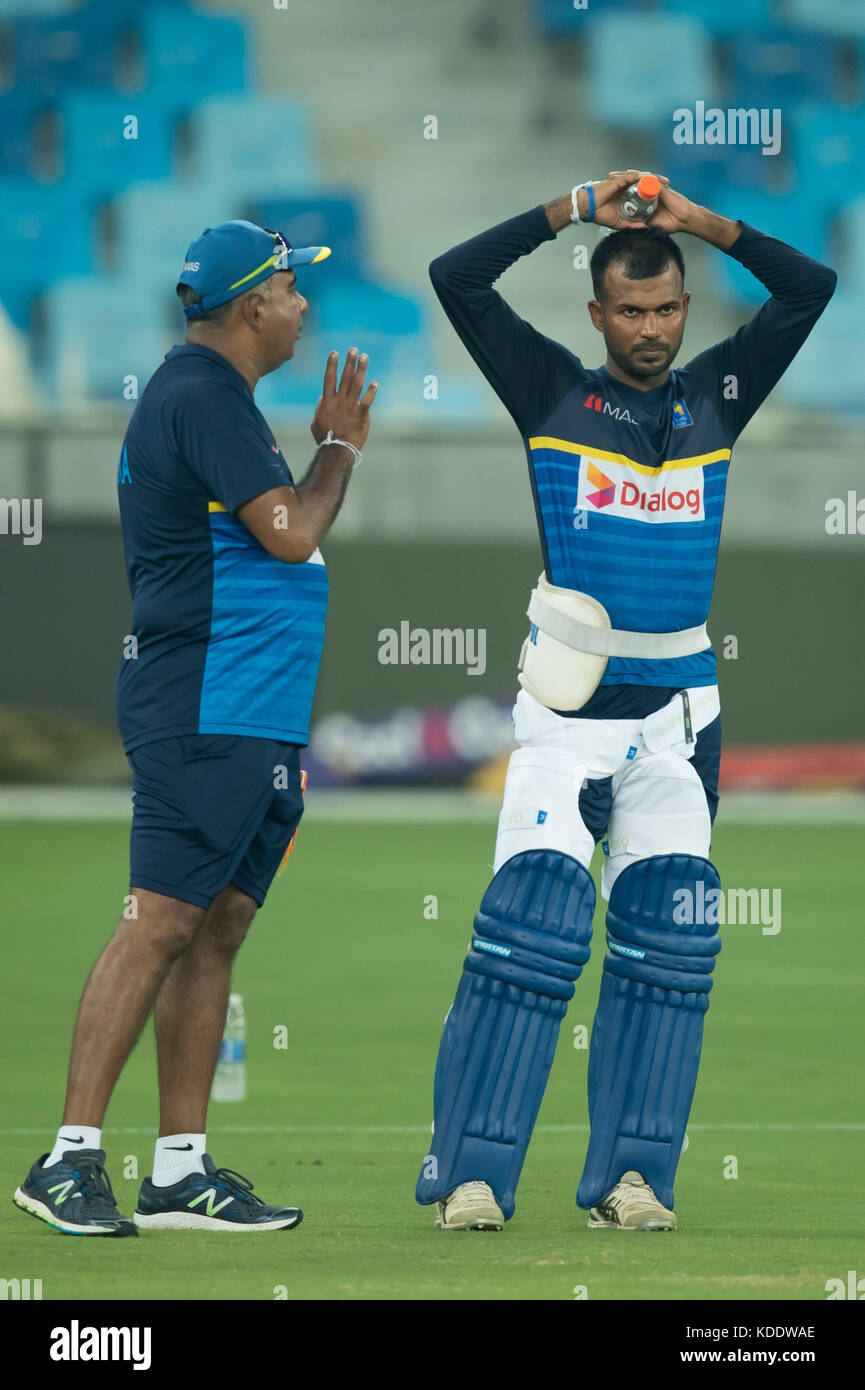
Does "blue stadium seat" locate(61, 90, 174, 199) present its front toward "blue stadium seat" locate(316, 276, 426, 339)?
no

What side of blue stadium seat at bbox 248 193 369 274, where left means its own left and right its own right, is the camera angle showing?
front

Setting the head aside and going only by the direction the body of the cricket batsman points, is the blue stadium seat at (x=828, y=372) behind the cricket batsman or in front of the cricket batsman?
behind

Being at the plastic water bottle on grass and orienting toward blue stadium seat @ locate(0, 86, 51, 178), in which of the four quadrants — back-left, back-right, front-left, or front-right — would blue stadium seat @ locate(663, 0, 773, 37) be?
front-right

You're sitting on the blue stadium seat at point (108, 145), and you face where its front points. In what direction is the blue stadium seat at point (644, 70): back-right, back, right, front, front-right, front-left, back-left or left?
left

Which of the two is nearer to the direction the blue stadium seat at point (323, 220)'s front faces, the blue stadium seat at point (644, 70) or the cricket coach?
the cricket coach

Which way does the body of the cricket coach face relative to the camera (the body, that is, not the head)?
to the viewer's right

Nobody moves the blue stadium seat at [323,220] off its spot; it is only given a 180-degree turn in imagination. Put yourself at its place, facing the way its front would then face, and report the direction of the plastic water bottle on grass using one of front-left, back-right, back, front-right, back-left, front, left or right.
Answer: back

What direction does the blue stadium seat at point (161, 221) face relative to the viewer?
toward the camera

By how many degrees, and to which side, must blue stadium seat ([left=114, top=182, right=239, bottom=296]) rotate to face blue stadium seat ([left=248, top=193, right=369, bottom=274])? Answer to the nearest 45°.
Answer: approximately 90° to its left

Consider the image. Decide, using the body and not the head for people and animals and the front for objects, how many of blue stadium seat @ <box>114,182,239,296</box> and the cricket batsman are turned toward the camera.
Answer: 2

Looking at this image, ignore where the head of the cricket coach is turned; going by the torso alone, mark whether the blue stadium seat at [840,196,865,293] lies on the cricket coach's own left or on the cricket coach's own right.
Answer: on the cricket coach's own left

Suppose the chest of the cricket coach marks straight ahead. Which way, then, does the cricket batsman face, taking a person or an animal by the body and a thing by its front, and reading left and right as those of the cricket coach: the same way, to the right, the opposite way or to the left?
to the right

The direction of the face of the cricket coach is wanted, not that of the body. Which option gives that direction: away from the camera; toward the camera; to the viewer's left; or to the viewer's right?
to the viewer's right

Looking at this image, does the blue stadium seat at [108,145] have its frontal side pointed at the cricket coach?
yes

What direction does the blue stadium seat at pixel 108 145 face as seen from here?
toward the camera

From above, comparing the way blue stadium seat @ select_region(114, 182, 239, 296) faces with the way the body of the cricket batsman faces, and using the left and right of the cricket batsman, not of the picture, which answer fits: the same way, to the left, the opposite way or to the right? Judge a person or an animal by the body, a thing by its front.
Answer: the same way

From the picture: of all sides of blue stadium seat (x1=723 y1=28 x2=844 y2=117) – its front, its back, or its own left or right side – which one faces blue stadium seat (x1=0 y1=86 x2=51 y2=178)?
right
